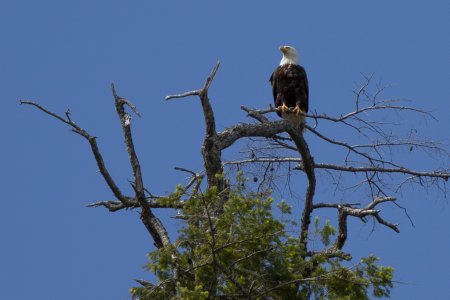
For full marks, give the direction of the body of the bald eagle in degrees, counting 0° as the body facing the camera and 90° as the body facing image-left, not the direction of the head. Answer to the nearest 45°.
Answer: approximately 0°
